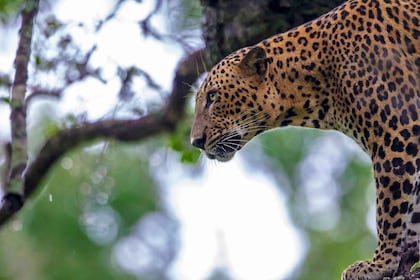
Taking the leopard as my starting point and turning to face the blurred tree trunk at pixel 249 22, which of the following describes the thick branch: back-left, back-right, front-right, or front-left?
front-left

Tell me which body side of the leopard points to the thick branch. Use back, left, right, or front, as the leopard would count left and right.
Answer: front

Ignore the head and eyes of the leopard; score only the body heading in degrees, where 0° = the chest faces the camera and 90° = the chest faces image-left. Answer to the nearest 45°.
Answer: approximately 90°

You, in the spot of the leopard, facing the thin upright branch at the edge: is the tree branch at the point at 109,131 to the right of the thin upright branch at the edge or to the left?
right
